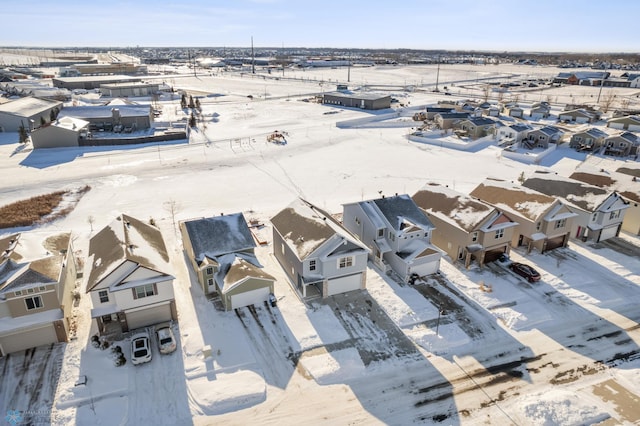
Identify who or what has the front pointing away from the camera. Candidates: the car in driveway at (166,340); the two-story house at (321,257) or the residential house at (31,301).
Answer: the car in driveway

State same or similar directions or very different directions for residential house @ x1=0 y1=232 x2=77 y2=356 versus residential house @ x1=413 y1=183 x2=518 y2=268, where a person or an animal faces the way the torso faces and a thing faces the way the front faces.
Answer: same or similar directions

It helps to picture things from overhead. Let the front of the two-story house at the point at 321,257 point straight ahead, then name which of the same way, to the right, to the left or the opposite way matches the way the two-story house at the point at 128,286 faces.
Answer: the same way

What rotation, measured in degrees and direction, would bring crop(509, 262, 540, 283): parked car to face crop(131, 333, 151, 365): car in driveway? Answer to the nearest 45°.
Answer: approximately 90° to its left

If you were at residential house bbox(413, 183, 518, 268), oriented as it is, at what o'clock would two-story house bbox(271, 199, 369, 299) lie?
The two-story house is roughly at 3 o'clock from the residential house.

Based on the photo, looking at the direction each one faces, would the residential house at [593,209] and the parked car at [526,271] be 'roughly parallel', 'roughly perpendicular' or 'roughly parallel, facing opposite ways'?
roughly parallel, facing opposite ways

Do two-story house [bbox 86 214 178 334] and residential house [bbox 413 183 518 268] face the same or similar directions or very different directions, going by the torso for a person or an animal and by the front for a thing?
same or similar directions

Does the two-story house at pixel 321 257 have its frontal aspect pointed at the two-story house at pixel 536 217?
no

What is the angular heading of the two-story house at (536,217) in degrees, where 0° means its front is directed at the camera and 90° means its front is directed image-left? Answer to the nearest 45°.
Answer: approximately 315°

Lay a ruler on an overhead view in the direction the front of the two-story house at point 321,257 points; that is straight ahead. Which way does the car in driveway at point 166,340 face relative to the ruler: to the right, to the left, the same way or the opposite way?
the opposite way

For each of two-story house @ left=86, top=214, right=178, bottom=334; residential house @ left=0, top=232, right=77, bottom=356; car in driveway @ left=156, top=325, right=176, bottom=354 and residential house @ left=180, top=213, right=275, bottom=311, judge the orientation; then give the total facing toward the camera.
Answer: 3

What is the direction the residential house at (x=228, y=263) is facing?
toward the camera

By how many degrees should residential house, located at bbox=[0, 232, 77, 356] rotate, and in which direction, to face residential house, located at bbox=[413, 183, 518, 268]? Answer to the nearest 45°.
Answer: approximately 90° to its left

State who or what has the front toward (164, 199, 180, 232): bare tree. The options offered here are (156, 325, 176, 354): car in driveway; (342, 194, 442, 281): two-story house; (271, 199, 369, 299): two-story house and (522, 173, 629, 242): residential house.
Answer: the car in driveway

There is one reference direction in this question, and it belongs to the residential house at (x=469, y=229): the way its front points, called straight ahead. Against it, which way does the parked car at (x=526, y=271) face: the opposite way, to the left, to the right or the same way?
the opposite way

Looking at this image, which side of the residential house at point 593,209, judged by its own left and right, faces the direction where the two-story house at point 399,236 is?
right

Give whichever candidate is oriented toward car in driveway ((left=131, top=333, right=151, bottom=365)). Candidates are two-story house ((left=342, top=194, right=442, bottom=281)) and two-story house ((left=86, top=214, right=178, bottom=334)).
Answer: two-story house ((left=86, top=214, right=178, bottom=334))

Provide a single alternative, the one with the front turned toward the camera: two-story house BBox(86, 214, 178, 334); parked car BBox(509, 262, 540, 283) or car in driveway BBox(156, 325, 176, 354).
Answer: the two-story house

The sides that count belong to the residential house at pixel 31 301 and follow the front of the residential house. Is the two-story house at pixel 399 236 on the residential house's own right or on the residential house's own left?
on the residential house's own left

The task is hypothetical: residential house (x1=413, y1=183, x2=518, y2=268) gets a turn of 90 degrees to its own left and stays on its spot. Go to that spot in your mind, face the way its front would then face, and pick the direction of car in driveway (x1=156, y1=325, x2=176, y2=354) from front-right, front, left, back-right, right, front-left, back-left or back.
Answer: back

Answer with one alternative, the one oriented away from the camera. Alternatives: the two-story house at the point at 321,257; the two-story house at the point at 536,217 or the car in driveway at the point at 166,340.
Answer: the car in driveway

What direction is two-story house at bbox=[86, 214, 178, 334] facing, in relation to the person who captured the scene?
facing the viewer

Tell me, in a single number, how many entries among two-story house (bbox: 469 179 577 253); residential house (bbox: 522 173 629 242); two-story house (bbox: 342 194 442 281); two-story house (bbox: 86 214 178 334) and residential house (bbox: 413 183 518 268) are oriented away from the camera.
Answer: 0

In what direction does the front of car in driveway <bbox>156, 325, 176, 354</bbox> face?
away from the camera
